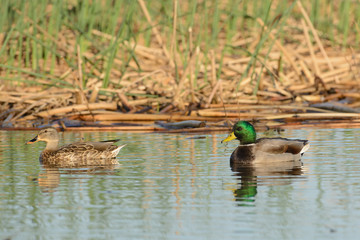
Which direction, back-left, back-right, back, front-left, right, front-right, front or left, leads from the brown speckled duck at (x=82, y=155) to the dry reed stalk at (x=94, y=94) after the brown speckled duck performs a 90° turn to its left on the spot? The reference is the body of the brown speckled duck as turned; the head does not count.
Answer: back

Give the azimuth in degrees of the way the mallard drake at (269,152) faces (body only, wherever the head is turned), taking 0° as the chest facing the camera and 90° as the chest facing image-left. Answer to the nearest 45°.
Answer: approximately 90°

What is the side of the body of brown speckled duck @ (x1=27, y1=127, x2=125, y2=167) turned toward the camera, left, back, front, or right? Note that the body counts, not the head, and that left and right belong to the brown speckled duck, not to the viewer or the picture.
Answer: left

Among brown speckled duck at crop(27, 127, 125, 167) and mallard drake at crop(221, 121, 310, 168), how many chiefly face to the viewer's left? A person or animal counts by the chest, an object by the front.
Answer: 2

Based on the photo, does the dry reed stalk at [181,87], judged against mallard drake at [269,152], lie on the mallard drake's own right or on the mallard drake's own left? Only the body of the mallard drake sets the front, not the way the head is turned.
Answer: on the mallard drake's own right

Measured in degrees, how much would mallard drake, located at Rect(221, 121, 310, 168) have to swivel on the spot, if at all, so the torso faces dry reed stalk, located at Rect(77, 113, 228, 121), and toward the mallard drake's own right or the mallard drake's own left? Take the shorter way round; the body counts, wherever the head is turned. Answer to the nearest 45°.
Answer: approximately 45° to the mallard drake's own right

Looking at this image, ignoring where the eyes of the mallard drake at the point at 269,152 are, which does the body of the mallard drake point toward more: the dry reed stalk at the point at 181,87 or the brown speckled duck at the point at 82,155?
the brown speckled duck

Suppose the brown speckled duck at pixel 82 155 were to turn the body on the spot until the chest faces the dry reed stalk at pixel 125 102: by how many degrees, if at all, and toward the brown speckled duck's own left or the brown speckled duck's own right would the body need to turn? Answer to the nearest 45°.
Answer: approximately 90° to the brown speckled duck's own right

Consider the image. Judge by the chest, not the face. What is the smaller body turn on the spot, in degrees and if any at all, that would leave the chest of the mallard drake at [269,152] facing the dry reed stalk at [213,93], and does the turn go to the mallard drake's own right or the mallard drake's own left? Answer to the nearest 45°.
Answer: approximately 90° to the mallard drake's own right
